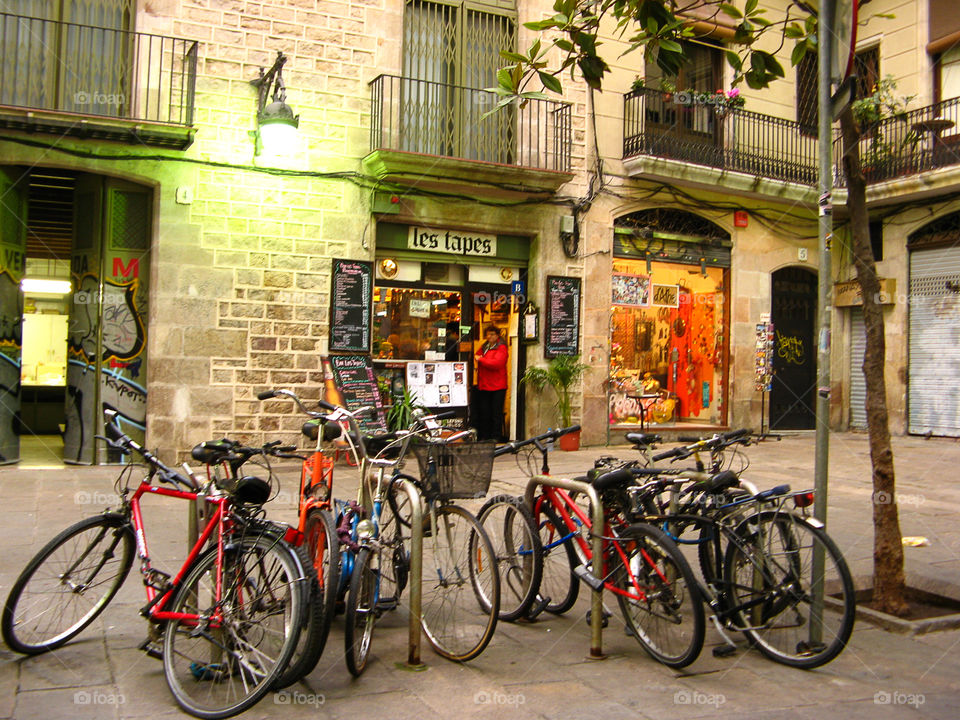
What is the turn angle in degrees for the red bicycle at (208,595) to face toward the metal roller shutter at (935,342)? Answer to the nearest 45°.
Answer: approximately 90° to its right

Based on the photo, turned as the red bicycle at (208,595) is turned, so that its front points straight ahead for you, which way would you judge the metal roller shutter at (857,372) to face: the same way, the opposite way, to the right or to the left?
to the left

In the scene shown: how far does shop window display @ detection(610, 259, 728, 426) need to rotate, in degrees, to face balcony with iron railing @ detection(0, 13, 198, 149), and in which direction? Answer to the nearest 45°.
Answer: approximately 45° to its right

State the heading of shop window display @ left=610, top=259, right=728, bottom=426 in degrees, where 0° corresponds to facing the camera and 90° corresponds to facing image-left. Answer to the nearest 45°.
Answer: approximately 0°

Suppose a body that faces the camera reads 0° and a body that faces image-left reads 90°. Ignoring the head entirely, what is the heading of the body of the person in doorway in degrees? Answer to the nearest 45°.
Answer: approximately 45°

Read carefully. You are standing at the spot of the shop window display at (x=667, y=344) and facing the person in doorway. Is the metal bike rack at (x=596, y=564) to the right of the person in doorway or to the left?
left
